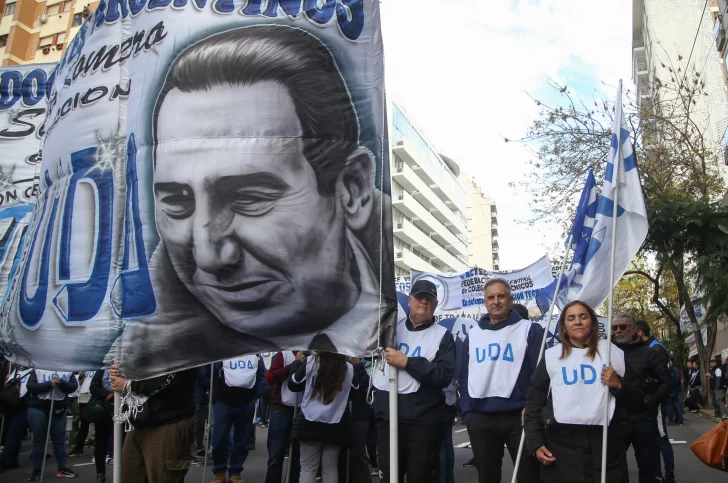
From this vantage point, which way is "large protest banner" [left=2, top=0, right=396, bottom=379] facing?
toward the camera

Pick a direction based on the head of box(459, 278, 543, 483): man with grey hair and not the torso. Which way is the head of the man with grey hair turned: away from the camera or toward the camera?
toward the camera

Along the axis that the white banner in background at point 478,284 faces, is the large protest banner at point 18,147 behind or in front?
in front

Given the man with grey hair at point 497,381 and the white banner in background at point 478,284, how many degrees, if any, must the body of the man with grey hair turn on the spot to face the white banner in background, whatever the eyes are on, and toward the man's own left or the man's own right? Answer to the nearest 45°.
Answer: approximately 180°

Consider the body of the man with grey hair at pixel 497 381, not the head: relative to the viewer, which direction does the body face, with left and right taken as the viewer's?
facing the viewer

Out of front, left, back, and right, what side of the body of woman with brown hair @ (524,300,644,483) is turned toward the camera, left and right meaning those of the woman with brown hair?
front

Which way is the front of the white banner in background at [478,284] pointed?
toward the camera

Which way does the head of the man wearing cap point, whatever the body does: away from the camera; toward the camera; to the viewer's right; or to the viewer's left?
toward the camera

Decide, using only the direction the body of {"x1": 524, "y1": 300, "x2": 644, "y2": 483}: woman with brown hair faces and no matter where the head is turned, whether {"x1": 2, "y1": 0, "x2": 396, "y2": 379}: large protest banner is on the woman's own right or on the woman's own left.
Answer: on the woman's own right

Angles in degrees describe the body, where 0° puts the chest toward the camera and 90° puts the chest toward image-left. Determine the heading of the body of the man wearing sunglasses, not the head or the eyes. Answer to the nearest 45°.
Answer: approximately 45°

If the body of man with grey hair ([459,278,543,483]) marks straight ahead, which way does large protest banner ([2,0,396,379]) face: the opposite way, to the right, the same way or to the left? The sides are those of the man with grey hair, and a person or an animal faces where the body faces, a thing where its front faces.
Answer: the same way

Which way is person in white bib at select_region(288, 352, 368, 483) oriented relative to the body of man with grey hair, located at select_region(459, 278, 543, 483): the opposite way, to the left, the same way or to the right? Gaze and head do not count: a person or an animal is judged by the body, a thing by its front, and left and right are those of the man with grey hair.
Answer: the opposite way

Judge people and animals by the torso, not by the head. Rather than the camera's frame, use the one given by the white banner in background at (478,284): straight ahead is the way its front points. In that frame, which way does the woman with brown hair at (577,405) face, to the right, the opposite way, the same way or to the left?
the same way

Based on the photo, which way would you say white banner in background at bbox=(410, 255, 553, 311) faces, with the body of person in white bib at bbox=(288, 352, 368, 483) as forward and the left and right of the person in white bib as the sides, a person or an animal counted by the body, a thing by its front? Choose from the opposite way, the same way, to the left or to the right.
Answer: the opposite way
